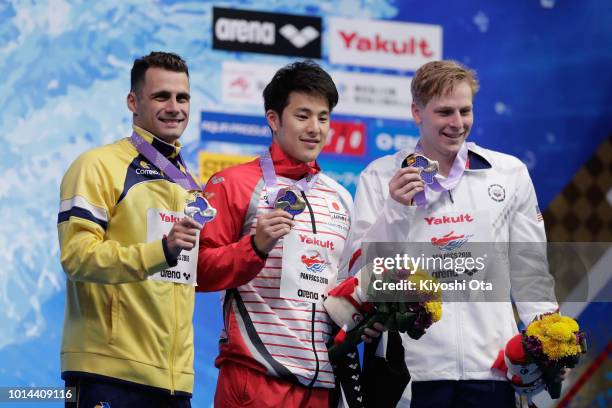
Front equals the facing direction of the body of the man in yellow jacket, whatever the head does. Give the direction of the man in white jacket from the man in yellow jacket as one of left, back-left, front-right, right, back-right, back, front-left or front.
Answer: front-left

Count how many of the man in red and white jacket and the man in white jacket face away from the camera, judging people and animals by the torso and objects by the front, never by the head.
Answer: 0

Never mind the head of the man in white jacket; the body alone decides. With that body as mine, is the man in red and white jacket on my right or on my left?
on my right

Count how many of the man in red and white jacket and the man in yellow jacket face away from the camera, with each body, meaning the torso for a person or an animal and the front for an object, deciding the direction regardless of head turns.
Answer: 0

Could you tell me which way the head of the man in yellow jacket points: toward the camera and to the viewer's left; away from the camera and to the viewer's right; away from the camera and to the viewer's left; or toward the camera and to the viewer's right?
toward the camera and to the viewer's right

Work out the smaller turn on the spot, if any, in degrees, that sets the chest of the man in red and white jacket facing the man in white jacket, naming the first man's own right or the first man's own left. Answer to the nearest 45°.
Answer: approximately 45° to the first man's own left

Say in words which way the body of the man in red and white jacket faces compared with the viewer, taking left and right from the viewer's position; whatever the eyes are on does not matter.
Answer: facing the viewer and to the right of the viewer

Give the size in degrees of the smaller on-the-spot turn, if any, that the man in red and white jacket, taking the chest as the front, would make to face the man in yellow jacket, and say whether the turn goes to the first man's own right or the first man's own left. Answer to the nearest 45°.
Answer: approximately 135° to the first man's own right

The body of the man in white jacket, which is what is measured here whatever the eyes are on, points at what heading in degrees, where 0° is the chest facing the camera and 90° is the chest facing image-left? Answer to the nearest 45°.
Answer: approximately 0°

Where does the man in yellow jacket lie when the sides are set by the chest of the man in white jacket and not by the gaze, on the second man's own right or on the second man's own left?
on the second man's own right
